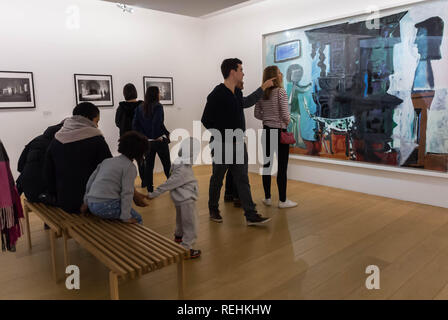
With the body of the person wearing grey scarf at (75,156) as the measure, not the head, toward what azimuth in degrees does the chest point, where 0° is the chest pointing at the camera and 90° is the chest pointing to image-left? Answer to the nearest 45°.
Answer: approximately 225°

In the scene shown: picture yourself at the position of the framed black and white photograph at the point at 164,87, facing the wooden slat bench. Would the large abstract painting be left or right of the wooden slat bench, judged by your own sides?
left

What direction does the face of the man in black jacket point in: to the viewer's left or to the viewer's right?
to the viewer's right

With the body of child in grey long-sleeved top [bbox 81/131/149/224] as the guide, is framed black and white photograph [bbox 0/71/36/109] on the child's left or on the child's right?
on the child's left

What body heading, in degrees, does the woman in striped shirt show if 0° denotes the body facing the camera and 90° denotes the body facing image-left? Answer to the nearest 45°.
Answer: approximately 225°

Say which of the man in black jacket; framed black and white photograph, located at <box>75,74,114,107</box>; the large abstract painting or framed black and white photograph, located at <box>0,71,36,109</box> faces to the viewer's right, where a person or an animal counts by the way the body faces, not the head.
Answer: the man in black jacket

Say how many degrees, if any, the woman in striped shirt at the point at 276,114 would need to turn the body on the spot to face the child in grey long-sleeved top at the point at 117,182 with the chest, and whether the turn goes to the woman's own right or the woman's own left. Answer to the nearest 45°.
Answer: approximately 180°

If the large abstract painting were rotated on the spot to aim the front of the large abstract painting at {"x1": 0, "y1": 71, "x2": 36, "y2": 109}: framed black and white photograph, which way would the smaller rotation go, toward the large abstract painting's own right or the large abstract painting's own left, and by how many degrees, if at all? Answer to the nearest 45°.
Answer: approximately 45° to the large abstract painting's own right

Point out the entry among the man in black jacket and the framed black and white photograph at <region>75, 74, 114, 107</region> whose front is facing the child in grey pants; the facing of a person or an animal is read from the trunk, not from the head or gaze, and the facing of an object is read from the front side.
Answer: the framed black and white photograph

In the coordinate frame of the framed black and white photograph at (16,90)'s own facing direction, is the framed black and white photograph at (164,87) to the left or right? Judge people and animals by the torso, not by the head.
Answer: on its left

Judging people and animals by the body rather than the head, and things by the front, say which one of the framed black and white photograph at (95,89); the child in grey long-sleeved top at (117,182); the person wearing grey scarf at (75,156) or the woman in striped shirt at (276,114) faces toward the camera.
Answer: the framed black and white photograph

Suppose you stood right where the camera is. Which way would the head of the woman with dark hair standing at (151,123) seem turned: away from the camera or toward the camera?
away from the camera
